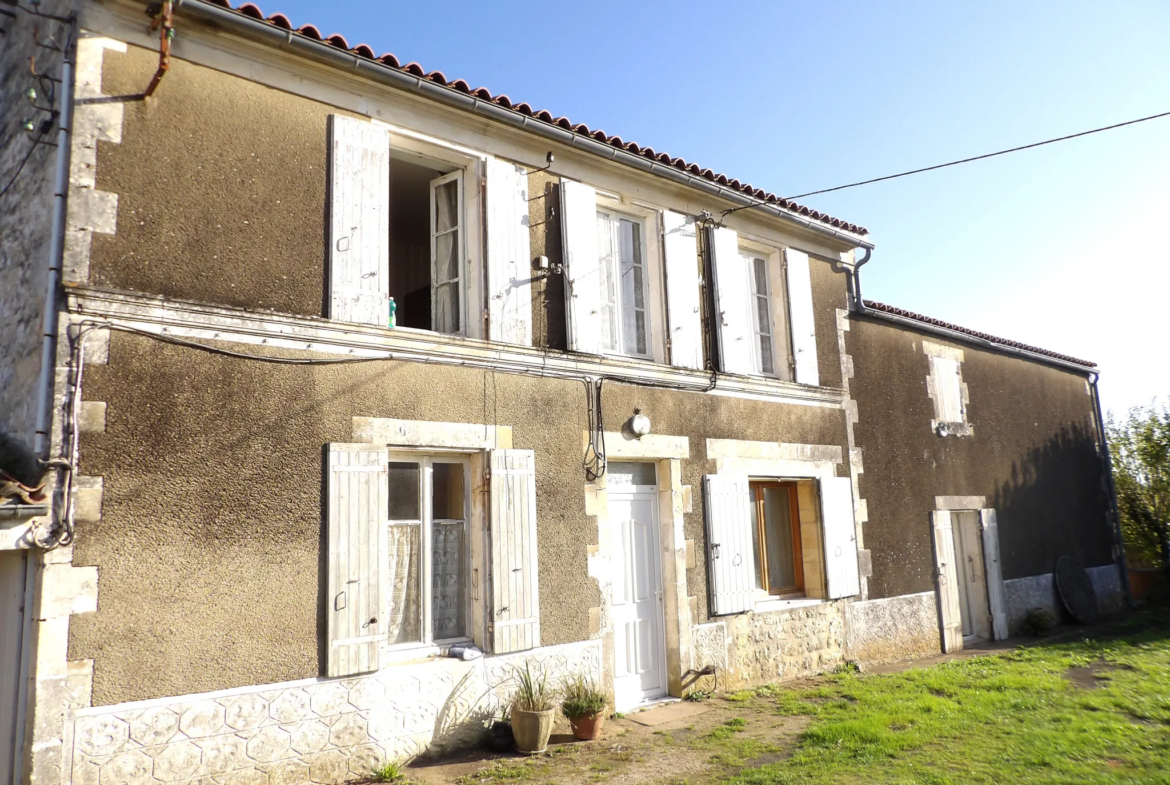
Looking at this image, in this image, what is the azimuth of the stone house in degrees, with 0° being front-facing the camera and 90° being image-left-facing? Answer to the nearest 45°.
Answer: approximately 315°

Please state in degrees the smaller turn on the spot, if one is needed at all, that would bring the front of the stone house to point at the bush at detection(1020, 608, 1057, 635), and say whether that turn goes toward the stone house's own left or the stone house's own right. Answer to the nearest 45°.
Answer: approximately 90° to the stone house's own left
